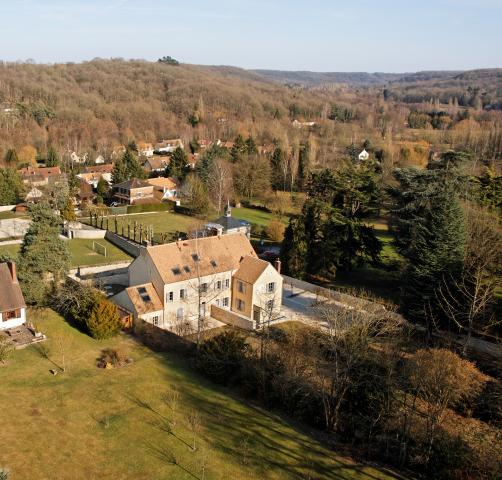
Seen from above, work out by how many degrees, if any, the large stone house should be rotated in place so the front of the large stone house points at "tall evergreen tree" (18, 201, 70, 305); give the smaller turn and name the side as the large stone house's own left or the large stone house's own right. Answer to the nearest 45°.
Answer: approximately 135° to the large stone house's own right

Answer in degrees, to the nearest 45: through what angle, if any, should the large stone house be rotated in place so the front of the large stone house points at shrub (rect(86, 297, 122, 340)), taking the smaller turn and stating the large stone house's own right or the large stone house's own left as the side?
approximately 90° to the large stone house's own right

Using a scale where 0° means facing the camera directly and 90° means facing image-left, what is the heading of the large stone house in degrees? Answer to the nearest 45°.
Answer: approximately 315°

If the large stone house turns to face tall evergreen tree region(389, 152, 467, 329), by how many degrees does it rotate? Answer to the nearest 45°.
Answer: approximately 45° to its left

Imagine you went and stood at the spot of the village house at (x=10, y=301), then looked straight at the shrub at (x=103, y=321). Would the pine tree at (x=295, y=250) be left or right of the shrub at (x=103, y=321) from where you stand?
left

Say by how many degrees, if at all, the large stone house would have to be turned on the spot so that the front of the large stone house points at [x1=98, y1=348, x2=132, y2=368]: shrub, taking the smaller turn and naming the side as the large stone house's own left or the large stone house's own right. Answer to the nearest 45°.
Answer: approximately 90° to the large stone house's own right

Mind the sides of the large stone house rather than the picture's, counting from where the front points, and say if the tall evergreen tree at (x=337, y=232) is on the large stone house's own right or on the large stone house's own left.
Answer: on the large stone house's own left

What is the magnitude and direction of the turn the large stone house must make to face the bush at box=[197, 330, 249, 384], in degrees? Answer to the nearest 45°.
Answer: approximately 45° to its right

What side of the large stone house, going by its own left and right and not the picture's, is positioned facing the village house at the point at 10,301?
right

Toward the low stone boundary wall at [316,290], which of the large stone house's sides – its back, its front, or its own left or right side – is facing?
left
